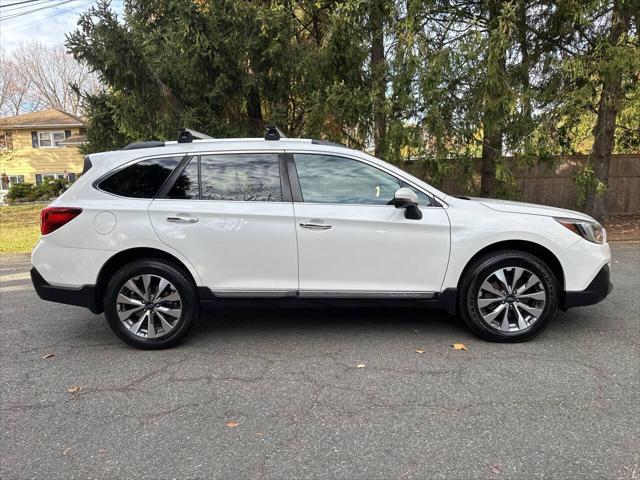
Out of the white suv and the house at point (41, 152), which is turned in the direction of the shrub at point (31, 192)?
the house

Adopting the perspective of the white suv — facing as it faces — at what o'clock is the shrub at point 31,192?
The shrub is roughly at 8 o'clock from the white suv.

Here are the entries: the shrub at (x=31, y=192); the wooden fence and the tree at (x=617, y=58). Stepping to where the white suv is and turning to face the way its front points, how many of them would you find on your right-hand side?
0

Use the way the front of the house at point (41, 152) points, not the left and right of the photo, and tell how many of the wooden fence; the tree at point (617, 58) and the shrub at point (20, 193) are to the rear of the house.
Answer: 0

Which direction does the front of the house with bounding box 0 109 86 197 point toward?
toward the camera

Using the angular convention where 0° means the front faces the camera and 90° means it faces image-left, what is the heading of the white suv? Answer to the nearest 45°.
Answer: approximately 270°

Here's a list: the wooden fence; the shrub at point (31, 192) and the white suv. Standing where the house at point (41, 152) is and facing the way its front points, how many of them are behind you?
0

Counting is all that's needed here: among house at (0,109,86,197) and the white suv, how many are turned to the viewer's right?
1

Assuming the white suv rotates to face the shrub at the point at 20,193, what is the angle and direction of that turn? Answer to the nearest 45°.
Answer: approximately 135° to its left

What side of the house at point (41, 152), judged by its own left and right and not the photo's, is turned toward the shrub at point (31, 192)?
front

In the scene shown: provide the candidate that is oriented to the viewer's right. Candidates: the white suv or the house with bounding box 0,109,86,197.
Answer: the white suv

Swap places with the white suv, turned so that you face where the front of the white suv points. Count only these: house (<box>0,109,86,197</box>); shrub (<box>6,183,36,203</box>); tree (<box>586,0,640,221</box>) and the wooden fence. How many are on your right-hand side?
0

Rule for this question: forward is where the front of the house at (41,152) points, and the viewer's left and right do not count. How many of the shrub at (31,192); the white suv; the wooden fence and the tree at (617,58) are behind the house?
0

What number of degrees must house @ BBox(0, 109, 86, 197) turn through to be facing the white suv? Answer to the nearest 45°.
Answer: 0° — it already faces it

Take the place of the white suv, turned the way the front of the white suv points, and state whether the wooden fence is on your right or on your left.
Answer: on your left

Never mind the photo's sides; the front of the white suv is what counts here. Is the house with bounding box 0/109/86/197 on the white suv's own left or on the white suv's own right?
on the white suv's own left

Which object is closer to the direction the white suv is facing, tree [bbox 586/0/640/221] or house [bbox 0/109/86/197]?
the tree

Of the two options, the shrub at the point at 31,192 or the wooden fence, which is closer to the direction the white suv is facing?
the wooden fence
